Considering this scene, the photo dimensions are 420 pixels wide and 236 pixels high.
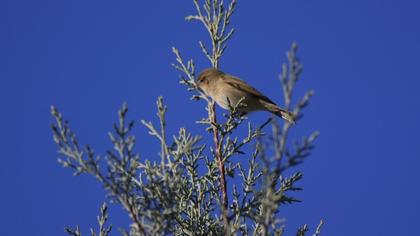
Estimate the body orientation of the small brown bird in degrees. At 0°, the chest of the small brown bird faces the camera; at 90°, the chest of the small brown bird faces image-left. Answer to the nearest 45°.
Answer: approximately 90°
